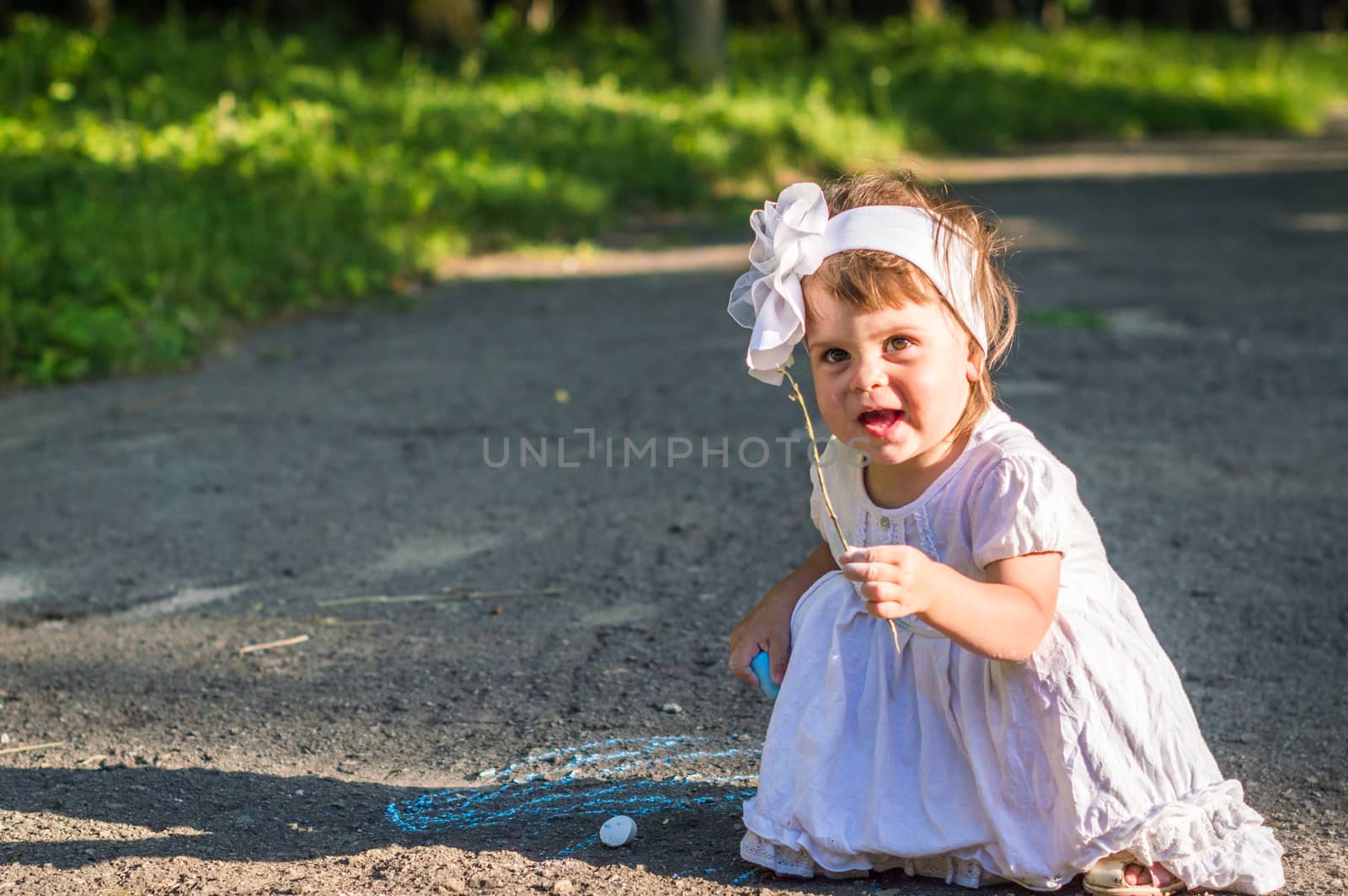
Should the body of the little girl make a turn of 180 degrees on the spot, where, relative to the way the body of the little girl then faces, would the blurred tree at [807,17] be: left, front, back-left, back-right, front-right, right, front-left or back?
front-left

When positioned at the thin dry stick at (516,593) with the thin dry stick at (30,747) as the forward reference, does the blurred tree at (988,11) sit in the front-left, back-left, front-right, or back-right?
back-right

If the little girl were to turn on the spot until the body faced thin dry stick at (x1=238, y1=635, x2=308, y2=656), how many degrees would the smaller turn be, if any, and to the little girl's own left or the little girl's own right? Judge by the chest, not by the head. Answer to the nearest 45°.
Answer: approximately 90° to the little girl's own right

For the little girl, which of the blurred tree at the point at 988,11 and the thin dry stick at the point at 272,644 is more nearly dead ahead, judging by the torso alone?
the thin dry stick

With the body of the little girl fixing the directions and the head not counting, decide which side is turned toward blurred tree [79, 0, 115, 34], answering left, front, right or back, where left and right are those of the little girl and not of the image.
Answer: right

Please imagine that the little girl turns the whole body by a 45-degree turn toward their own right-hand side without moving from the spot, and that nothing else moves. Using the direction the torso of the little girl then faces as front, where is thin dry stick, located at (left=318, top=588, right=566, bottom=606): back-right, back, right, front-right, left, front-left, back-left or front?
front-right

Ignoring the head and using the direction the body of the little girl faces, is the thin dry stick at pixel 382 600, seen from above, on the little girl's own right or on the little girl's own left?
on the little girl's own right

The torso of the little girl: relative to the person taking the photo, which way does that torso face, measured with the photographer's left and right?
facing the viewer and to the left of the viewer

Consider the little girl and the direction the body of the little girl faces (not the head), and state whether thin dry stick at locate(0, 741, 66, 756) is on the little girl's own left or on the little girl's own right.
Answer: on the little girl's own right

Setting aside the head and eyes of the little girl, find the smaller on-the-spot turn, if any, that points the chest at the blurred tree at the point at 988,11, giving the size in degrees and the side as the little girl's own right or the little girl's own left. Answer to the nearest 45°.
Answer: approximately 135° to the little girl's own right

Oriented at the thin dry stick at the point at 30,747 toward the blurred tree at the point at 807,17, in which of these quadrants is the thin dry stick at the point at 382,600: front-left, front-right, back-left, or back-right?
front-right

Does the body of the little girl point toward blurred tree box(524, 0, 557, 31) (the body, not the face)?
no
